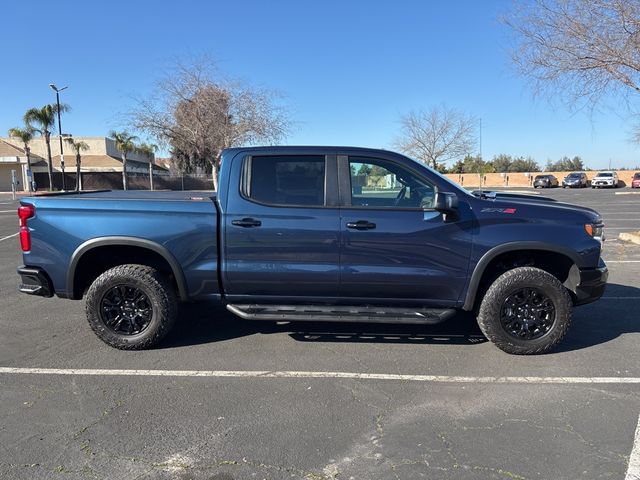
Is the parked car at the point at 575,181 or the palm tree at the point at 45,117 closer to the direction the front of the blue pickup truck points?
the parked car

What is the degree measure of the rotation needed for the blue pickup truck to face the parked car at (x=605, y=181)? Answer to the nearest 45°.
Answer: approximately 45° to its left

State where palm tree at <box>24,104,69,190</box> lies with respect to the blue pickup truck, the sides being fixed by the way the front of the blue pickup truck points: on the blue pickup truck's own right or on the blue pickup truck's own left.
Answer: on the blue pickup truck's own left

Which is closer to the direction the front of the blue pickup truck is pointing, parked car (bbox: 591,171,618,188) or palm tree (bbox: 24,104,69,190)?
the parked car

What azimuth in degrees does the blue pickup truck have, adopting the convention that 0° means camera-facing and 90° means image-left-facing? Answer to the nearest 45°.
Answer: approximately 270°

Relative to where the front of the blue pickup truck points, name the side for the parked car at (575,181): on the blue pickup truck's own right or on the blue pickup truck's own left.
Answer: on the blue pickup truck's own left
